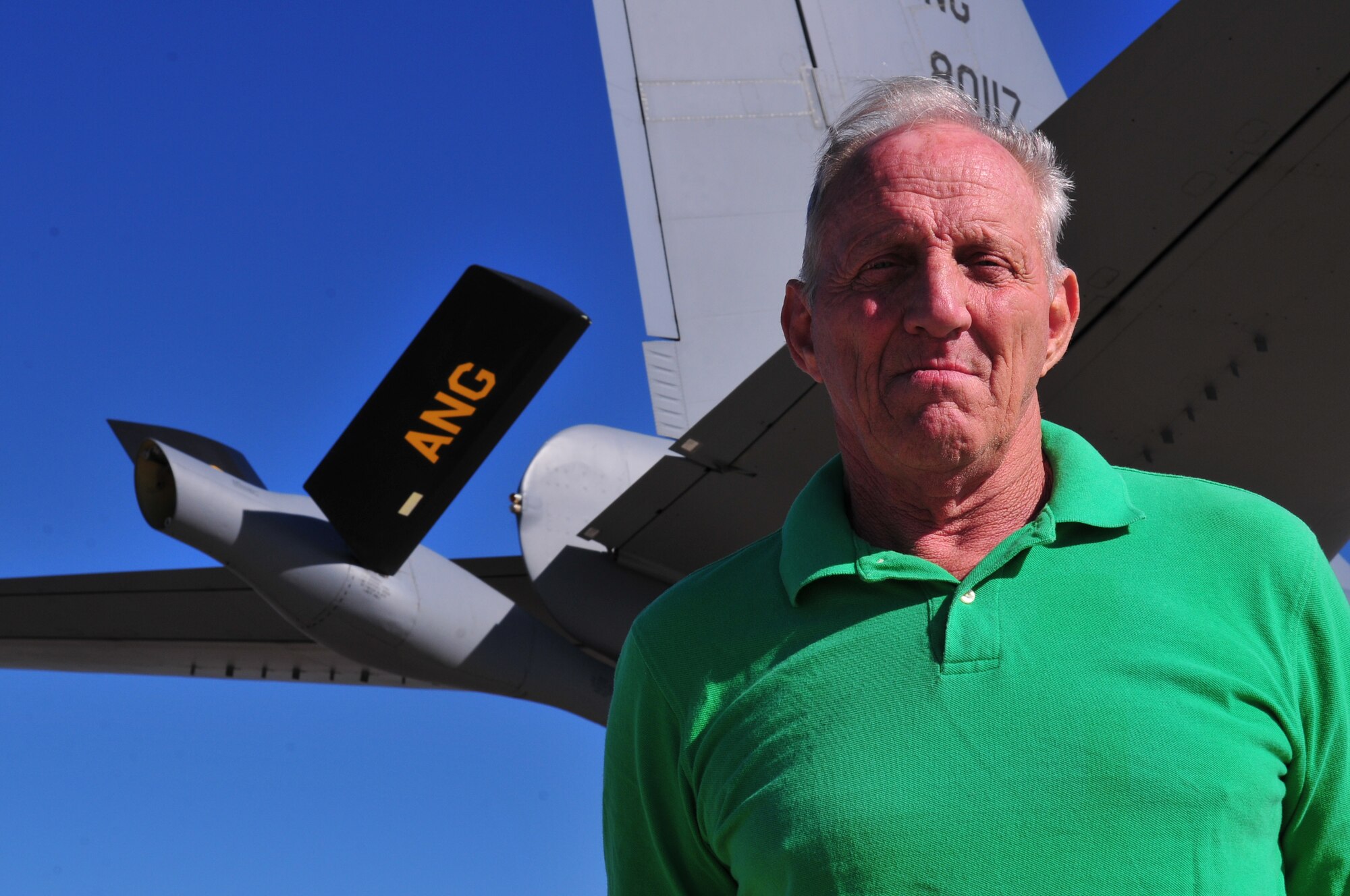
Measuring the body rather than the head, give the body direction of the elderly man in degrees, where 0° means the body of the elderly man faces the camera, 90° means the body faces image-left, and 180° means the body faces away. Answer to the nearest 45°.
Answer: approximately 0°

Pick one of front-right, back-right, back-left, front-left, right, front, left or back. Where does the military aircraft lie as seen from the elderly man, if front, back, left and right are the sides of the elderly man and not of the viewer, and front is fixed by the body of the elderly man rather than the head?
back

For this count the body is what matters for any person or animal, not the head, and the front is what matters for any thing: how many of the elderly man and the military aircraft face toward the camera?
1
